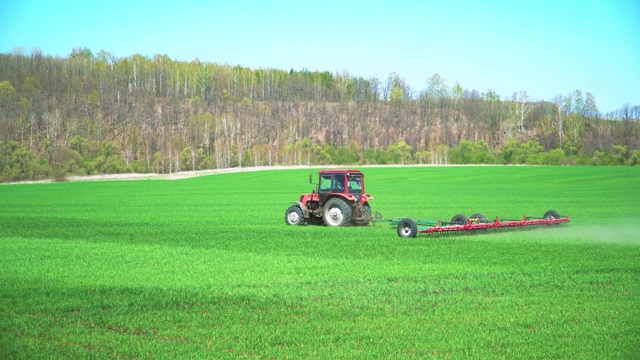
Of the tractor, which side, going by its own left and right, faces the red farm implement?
back

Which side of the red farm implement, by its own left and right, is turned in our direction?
left

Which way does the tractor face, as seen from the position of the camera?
facing away from the viewer and to the left of the viewer

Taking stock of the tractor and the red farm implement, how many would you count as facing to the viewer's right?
0

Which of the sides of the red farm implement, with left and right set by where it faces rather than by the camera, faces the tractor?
front
